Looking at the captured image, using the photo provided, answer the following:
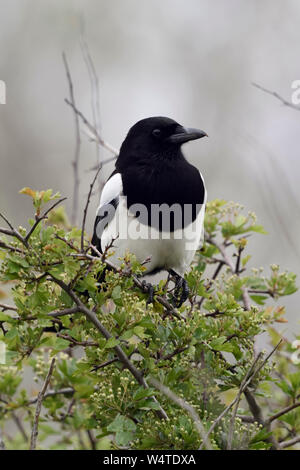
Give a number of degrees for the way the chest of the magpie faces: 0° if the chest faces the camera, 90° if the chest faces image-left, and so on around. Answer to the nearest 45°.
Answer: approximately 315°
